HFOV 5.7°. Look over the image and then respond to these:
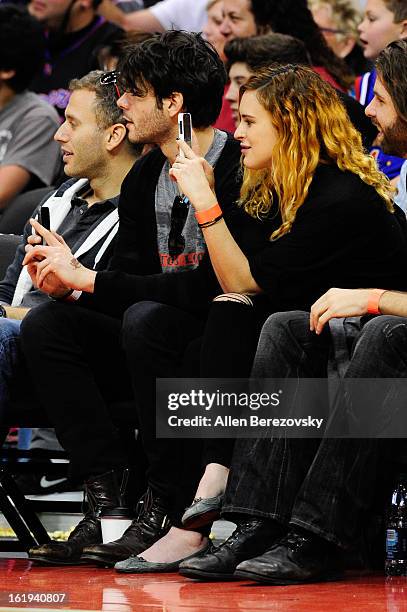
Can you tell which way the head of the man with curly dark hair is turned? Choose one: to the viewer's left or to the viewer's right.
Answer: to the viewer's left

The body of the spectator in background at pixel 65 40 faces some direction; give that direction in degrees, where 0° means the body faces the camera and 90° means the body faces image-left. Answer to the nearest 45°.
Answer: approximately 45°

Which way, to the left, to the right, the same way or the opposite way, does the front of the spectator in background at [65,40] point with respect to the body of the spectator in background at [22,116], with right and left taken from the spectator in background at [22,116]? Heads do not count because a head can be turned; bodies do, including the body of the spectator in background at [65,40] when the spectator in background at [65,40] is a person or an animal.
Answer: the same way

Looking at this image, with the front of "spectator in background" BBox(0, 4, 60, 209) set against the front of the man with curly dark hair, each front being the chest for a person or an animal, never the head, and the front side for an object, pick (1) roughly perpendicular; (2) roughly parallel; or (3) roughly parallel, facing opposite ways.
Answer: roughly parallel

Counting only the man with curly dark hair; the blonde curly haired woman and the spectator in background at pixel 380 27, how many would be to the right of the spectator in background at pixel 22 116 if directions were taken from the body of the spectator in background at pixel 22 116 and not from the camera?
0

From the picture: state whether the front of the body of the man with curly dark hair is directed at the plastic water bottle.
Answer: no

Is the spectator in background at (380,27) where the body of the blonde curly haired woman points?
no

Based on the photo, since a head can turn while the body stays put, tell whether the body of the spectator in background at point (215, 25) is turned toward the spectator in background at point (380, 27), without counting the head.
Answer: no

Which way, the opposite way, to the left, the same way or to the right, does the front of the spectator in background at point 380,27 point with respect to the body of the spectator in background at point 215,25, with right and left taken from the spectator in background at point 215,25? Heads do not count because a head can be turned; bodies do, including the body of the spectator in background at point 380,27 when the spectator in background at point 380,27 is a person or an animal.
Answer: the same way
